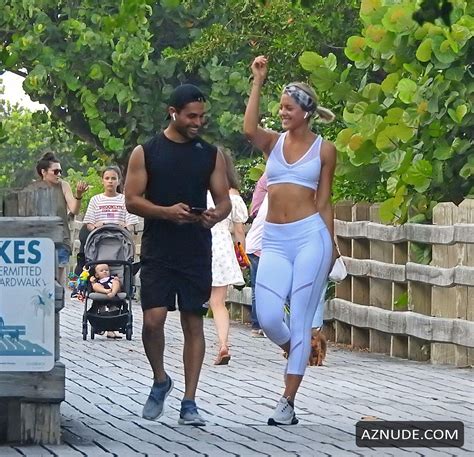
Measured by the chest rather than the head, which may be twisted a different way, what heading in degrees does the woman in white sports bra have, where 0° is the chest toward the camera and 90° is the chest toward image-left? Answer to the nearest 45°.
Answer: approximately 45°

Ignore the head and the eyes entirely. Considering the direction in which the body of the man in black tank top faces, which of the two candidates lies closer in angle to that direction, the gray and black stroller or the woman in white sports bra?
the woman in white sports bra

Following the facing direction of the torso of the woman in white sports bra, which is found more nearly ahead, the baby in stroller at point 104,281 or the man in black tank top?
the man in black tank top

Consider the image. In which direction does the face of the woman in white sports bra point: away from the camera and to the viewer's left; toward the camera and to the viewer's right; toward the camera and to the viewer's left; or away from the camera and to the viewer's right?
toward the camera and to the viewer's left

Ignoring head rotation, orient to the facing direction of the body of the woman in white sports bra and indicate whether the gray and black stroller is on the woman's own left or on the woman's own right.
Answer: on the woman's own right

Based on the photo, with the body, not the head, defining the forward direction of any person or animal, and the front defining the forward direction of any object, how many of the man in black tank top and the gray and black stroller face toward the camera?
2

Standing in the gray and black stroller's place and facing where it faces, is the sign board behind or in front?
in front

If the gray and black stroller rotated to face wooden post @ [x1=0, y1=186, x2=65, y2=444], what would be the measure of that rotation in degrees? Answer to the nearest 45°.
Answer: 0° — it already faces it

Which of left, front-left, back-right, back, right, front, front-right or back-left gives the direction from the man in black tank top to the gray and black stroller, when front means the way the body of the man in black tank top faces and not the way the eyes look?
back

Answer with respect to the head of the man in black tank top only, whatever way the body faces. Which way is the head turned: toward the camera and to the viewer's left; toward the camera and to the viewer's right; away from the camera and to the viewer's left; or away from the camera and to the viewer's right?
toward the camera and to the viewer's right

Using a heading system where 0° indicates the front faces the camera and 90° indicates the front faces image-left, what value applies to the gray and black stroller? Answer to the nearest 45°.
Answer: approximately 0°
